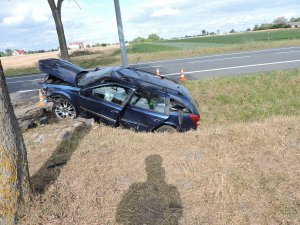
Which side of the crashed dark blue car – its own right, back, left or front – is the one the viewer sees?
left
